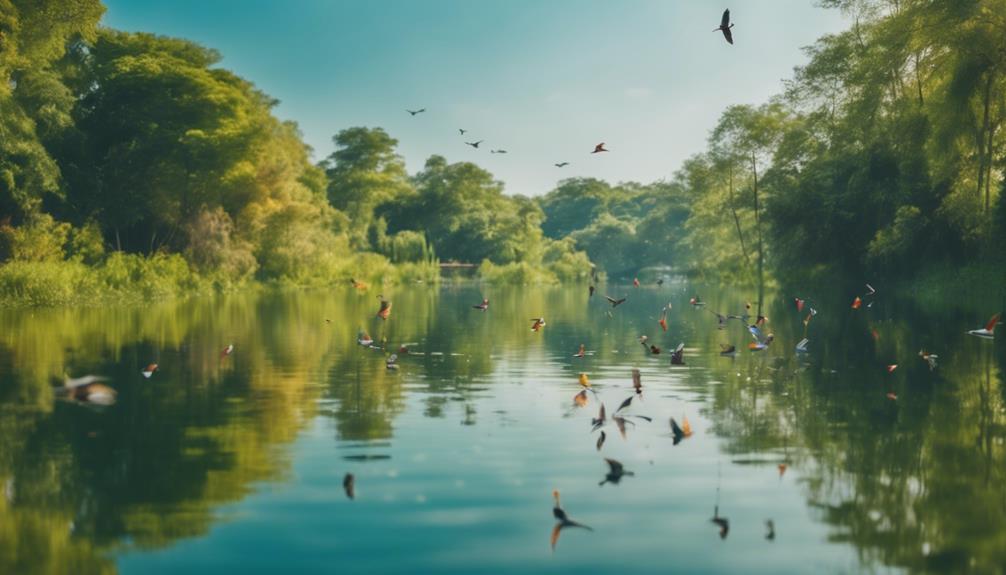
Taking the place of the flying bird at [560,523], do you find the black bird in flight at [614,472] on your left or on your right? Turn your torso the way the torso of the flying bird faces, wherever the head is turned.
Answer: on your right

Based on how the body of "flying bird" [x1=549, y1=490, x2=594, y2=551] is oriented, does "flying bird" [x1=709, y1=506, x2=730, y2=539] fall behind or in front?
behind
